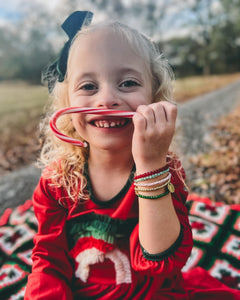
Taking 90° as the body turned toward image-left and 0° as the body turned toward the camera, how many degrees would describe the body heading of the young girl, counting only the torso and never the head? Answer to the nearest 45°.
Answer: approximately 0°
